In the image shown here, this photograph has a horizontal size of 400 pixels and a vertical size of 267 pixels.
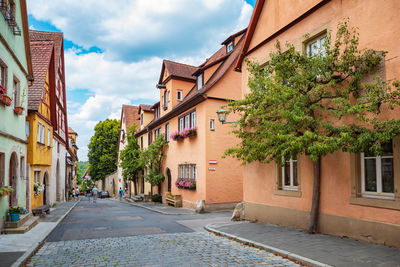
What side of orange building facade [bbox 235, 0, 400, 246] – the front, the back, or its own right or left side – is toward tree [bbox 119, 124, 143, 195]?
right

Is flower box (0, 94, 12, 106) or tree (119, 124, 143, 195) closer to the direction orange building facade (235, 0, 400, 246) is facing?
the flower box

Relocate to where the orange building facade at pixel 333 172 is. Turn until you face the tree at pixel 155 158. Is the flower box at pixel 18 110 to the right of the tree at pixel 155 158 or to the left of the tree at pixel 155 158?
left

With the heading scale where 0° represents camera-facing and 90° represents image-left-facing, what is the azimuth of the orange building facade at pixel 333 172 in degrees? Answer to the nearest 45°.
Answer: approximately 45°

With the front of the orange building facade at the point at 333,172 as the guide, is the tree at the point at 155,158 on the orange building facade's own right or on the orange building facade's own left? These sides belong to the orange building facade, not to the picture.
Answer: on the orange building facade's own right
